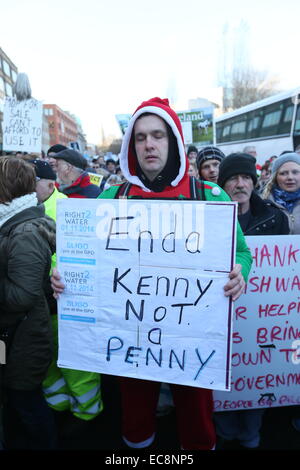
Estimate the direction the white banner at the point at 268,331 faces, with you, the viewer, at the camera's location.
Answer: facing the viewer

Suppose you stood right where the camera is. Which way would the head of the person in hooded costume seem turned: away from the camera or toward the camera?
toward the camera

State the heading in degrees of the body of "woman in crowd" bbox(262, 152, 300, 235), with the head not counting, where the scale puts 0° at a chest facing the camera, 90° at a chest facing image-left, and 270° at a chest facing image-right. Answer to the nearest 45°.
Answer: approximately 0°

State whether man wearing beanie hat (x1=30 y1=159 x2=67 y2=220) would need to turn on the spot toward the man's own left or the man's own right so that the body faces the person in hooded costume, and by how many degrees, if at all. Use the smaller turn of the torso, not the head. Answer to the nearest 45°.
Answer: approximately 90° to the man's own left

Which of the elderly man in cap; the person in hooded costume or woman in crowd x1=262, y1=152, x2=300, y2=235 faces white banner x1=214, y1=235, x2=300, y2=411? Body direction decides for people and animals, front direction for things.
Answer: the woman in crowd

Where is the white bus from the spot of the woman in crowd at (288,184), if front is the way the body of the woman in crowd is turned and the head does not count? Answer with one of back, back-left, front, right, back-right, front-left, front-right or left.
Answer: back

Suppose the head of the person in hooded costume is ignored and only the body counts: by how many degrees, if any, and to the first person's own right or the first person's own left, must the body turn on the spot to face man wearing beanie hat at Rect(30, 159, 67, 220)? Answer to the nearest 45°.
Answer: approximately 135° to the first person's own right

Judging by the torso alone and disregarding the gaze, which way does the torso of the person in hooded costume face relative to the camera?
toward the camera

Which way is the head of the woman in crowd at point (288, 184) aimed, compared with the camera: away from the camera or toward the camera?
toward the camera
